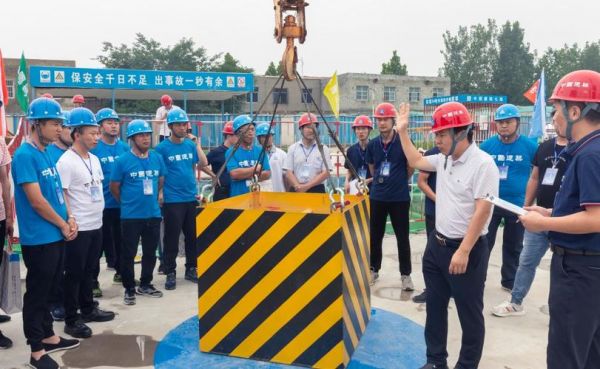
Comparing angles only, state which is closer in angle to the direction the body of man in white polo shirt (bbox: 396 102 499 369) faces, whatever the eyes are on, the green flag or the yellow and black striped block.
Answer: the yellow and black striped block

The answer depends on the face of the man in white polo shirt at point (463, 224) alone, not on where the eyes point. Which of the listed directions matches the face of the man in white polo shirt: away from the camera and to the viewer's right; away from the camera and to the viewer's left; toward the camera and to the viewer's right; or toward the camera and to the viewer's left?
toward the camera and to the viewer's left

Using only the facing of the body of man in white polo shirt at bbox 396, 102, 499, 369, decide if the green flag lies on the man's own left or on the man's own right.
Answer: on the man's own right

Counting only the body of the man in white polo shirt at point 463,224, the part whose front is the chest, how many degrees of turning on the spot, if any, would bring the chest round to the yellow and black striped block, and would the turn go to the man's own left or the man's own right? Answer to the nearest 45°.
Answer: approximately 45° to the man's own right

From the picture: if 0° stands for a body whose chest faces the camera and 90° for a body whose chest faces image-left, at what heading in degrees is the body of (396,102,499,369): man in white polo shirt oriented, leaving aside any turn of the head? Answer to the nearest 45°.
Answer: approximately 45°
